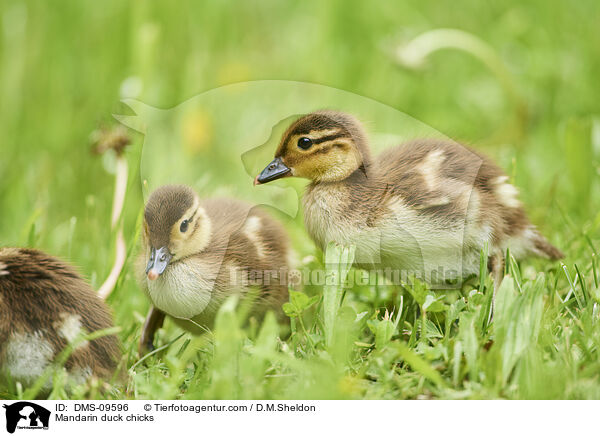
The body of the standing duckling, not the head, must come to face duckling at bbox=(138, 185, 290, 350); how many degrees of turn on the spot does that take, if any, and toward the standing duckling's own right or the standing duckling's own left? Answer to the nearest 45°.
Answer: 0° — it already faces it

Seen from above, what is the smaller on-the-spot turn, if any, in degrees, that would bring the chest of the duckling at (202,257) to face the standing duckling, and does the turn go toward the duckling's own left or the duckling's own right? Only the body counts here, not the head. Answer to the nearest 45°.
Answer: approximately 135° to the duckling's own left

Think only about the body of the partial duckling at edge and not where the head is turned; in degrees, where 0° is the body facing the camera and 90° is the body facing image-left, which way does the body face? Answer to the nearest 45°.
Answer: approximately 90°

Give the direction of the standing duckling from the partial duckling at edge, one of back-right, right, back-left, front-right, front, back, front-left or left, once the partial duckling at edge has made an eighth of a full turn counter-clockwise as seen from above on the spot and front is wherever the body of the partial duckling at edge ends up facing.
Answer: back-left

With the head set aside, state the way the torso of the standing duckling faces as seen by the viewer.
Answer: to the viewer's left
